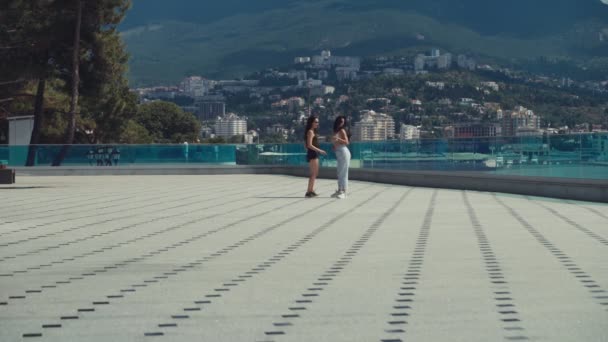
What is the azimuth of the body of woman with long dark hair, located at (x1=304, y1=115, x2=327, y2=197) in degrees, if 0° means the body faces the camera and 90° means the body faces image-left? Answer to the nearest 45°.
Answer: approximately 270°

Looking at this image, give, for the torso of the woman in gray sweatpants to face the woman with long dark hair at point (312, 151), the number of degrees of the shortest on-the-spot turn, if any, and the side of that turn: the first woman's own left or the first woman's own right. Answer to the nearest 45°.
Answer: approximately 45° to the first woman's own right

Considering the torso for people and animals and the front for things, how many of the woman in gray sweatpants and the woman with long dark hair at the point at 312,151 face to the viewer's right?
1

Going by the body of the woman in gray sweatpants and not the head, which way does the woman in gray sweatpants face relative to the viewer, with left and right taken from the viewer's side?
facing to the left of the viewer

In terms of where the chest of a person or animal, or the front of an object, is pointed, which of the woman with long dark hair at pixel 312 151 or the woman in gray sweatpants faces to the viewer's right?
the woman with long dark hair

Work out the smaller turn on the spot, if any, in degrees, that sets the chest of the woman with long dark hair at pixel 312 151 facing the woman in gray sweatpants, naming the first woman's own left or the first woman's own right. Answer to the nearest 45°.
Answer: approximately 45° to the first woman's own right

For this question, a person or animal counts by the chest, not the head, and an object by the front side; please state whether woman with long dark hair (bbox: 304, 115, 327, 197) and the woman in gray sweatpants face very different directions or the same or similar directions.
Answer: very different directions
